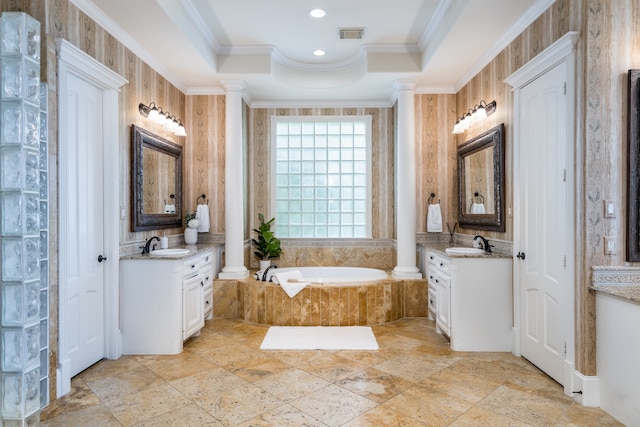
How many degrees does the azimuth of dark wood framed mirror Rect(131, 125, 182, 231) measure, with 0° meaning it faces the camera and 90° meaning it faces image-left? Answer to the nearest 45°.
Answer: approximately 315°

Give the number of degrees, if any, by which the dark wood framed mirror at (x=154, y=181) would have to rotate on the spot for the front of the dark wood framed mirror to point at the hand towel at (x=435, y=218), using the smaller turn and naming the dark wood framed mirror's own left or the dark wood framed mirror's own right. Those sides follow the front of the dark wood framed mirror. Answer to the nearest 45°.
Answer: approximately 45° to the dark wood framed mirror's own left

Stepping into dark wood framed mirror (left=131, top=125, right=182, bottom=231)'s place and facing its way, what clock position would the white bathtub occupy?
The white bathtub is roughly at 10 o'clock from the dark wood framed mirror.

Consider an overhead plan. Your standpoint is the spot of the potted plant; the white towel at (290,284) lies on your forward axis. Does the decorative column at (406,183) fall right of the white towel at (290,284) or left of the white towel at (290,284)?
left

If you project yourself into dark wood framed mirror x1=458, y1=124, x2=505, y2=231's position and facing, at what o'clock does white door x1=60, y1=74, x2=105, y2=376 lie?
The white door is roughly at 12 o'clock from the dark wood framed mirror.

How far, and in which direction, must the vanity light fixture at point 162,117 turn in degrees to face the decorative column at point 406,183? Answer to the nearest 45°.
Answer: approximately 45° to its left

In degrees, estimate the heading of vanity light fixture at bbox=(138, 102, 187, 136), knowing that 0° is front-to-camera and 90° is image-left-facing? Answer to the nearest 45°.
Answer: approximately 315°
